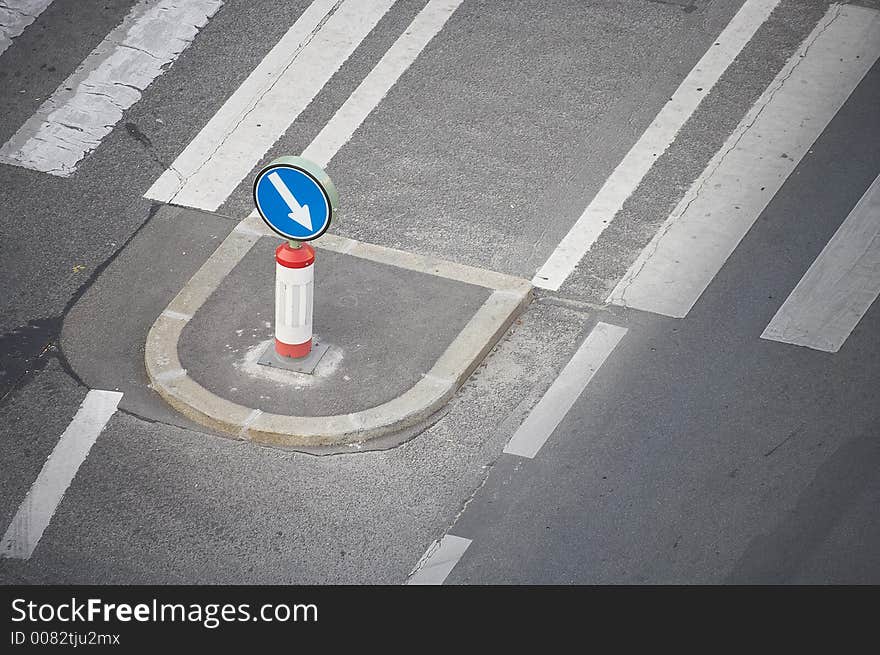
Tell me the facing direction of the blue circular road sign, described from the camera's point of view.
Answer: facing the viewer and to the left of the viewer
